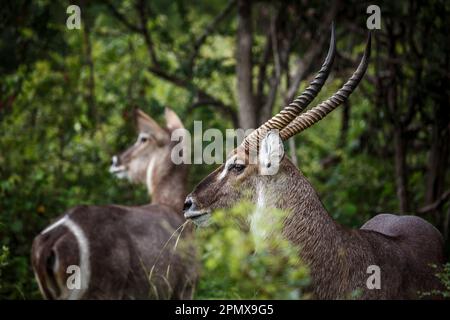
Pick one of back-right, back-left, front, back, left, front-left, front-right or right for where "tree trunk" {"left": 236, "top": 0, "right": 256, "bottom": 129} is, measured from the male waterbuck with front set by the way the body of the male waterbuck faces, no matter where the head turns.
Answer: back-right

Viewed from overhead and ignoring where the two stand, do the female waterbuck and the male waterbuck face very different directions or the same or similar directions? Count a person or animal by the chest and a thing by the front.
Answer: very different directions

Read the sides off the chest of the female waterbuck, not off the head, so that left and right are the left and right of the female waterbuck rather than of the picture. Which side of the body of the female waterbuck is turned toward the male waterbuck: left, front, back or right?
right

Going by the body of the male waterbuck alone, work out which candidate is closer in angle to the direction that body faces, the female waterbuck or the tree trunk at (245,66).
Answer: the female waterbuck

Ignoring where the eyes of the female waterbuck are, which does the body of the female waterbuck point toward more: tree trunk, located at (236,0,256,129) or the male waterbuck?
the tree trunk
